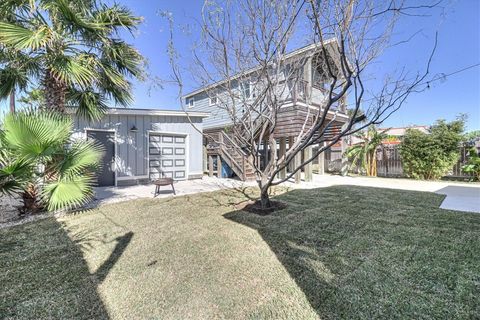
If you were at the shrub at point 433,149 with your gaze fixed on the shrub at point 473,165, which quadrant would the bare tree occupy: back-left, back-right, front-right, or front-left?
back-right

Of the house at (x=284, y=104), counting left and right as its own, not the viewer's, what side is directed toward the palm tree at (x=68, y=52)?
right

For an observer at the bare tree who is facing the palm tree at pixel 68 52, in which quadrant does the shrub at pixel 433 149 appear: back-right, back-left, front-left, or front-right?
back-right

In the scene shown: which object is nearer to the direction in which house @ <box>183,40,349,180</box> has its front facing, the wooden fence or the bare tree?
the bare tree

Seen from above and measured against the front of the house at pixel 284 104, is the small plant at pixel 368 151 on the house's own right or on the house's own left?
on the house's own left

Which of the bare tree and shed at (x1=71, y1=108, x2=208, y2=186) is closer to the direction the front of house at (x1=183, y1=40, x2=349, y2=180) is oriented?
the bare tree

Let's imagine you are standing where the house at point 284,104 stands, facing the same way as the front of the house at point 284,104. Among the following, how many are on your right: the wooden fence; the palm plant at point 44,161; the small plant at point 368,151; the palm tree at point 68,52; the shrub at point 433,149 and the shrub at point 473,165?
2
